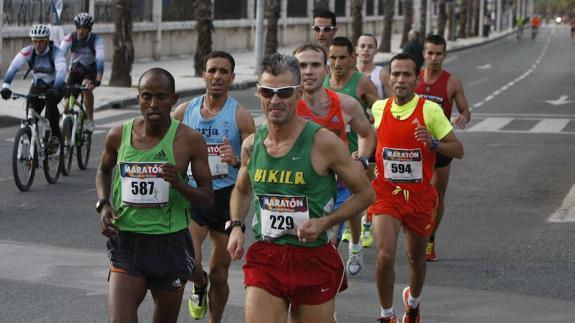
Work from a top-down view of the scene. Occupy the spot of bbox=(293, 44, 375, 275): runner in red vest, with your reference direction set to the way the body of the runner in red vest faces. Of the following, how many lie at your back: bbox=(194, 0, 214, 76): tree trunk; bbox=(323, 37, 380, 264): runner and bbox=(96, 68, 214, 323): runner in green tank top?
2

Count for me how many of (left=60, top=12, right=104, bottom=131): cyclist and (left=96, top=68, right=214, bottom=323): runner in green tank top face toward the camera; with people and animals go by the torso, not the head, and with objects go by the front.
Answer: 2

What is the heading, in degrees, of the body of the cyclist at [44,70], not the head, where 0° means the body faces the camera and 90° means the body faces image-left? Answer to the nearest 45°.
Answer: approximately 45°

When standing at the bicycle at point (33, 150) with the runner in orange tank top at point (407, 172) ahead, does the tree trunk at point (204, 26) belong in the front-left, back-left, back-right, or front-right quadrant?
back-left

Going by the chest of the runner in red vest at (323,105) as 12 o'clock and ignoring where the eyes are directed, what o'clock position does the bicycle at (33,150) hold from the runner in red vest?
The bicycle is roughly at 5 o'clock from the runner in red vest.

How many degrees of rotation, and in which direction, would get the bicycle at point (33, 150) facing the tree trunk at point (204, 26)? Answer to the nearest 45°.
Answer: approximately 135° to its right

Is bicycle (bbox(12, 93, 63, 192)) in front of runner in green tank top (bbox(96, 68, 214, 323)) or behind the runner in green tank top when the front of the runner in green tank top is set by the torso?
behind

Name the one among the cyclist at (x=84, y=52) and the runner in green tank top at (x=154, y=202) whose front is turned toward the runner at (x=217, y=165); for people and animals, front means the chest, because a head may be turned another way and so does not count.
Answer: the cyclist

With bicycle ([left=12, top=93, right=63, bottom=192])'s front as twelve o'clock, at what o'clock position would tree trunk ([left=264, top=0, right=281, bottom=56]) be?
The tree trunk is roughly at 5 o'clock from the bicycle.

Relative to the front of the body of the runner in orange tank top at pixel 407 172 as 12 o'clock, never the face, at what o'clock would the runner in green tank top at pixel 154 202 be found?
The runner in green tank top is roughly at 1 o'clock from the runner in orange tank top.

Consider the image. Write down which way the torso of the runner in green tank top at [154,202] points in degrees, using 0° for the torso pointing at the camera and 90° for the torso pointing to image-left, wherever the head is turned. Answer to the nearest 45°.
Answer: approximately 0°
